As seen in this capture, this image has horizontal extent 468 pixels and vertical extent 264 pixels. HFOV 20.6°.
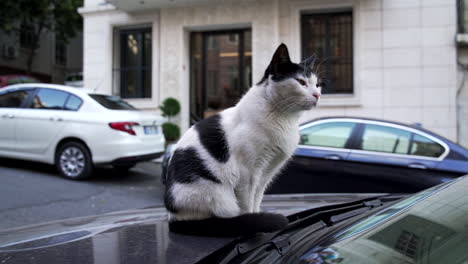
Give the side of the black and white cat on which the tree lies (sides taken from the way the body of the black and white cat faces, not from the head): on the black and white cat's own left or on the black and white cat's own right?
on the black and white cat's own left

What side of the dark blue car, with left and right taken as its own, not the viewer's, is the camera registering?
left

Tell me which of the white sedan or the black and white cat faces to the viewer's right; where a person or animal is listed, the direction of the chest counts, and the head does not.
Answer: the black and white cat

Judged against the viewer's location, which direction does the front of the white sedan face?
facing away from the viewer and to the left of the viewer

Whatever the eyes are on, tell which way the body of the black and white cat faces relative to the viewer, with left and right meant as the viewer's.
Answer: facing to the right of the viewer

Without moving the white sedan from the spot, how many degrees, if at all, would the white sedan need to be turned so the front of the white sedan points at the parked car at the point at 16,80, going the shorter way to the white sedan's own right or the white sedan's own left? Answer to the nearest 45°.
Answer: approximately 45° to the white sedan's own right

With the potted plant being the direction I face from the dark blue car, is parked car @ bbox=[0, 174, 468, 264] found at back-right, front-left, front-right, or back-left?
back-left

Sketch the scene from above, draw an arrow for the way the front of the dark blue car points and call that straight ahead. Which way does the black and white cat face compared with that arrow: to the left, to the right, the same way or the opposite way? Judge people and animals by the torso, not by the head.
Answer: the opposite way
